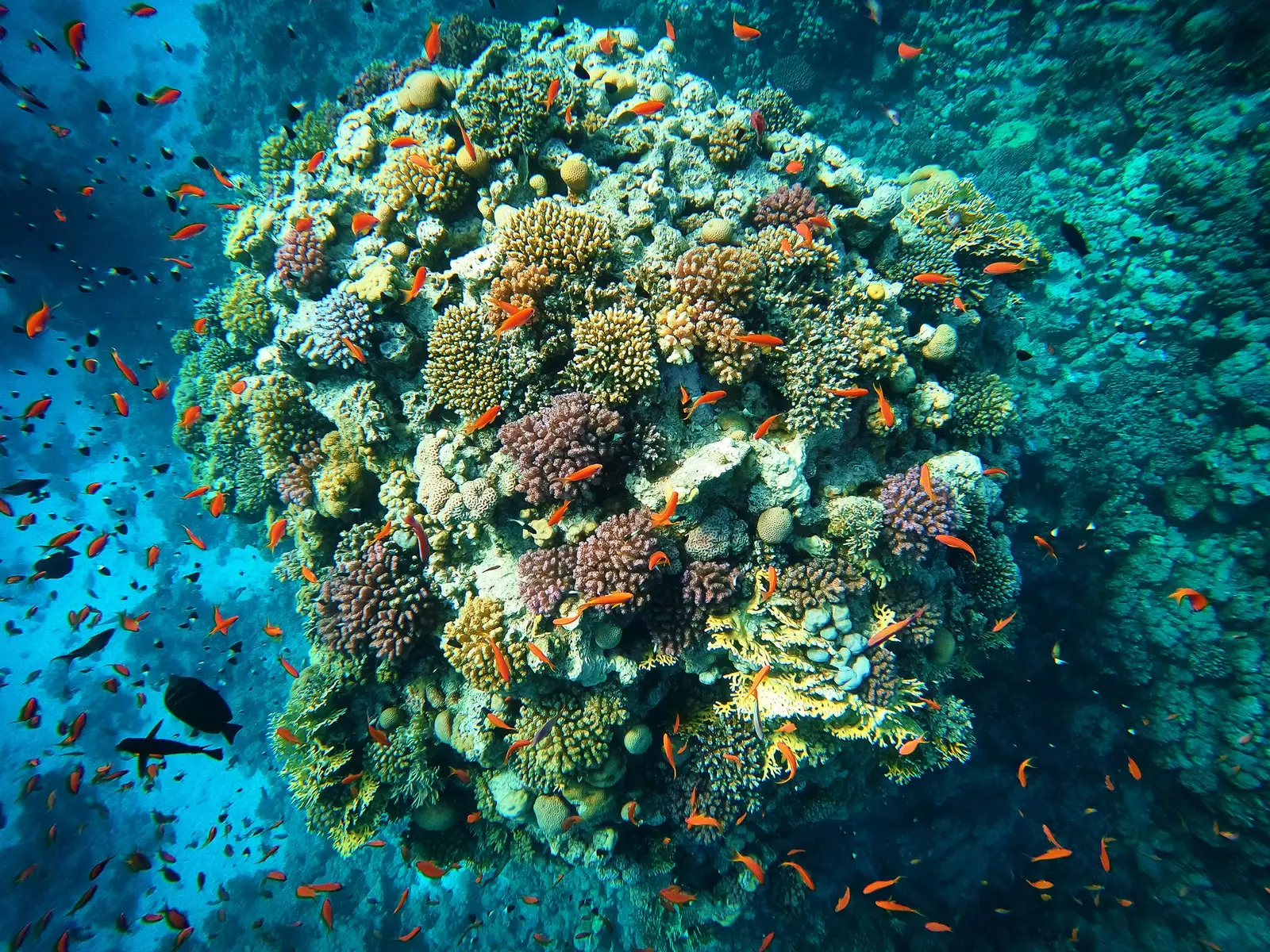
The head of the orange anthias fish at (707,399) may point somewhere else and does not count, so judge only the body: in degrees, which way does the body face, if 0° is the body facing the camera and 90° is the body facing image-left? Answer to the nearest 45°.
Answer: approximately 270°

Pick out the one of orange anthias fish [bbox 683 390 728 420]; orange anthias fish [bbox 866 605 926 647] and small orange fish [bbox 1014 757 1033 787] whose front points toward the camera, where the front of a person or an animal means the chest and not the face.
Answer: the small orange fish

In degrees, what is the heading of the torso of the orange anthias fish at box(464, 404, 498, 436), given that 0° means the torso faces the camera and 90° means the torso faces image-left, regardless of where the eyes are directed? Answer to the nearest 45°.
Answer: approximately 270°

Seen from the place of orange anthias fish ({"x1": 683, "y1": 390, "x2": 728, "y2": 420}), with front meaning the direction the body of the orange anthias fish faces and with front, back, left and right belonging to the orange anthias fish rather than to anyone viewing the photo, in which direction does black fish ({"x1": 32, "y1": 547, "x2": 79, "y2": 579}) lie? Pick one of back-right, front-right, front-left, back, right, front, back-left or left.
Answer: back

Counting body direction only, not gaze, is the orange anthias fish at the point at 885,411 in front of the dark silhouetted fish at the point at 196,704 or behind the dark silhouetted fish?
behind

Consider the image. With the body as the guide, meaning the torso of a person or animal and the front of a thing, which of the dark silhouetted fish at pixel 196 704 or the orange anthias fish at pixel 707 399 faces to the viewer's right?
the orange anthias fish

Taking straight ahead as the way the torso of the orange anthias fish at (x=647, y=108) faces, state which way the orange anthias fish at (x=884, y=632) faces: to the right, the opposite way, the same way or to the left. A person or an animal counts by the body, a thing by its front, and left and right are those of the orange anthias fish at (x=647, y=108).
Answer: the opposite way

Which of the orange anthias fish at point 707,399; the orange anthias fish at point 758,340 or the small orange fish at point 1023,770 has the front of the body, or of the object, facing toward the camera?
the small orange fish

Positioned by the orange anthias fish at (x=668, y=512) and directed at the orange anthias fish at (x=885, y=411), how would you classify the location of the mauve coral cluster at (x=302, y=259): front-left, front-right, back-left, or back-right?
back-left

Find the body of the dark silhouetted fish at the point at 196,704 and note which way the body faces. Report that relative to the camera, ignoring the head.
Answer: to the viewer's left
